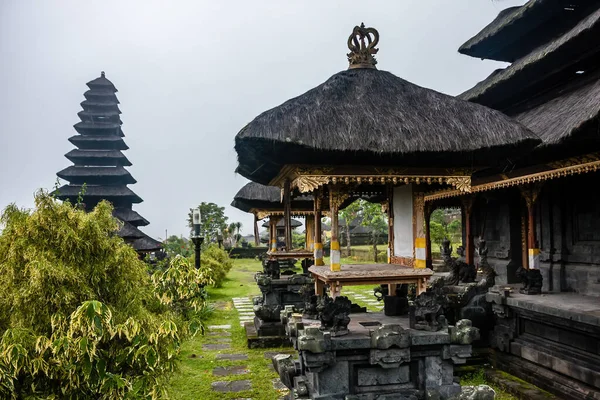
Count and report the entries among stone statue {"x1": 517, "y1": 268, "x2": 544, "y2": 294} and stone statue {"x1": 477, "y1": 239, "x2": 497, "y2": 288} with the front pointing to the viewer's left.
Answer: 2

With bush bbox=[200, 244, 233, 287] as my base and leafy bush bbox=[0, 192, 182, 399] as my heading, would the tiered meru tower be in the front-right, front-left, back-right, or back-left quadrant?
back-right

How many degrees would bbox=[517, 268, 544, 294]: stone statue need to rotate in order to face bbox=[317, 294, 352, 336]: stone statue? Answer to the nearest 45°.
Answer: approximately 45° to its left

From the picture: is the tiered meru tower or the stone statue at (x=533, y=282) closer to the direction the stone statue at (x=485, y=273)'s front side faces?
the tiered meru tower

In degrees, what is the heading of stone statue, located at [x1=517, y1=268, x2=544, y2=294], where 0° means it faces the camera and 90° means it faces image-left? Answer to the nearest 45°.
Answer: approximately 90°

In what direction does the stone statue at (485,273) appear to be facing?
to the viewer's left

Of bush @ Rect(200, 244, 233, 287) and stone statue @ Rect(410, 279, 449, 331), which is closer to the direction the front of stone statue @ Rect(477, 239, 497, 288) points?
the bush

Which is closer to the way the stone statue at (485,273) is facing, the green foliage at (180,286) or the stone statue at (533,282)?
the green foliage

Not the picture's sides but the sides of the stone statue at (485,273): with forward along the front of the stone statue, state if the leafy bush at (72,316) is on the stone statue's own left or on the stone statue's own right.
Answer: on the stone statue's own left
